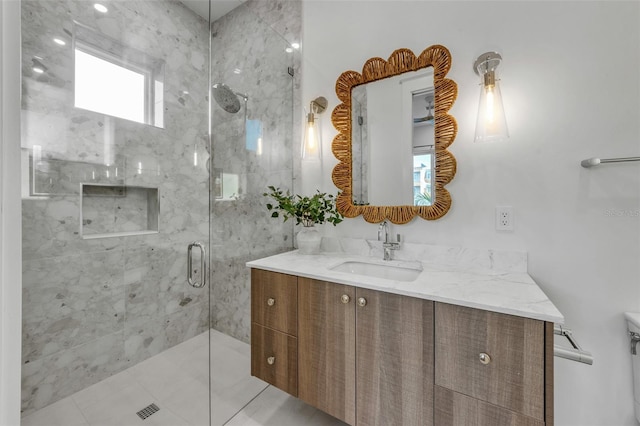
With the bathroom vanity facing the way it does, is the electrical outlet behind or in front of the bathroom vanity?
behind

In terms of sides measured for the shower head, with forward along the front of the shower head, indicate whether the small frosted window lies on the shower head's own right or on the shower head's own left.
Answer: on the shower head's own right

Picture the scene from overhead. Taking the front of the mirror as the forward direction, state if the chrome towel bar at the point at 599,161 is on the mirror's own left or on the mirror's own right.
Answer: on the mirror's own left

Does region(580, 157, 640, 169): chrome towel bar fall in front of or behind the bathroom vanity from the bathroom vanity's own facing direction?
behind
